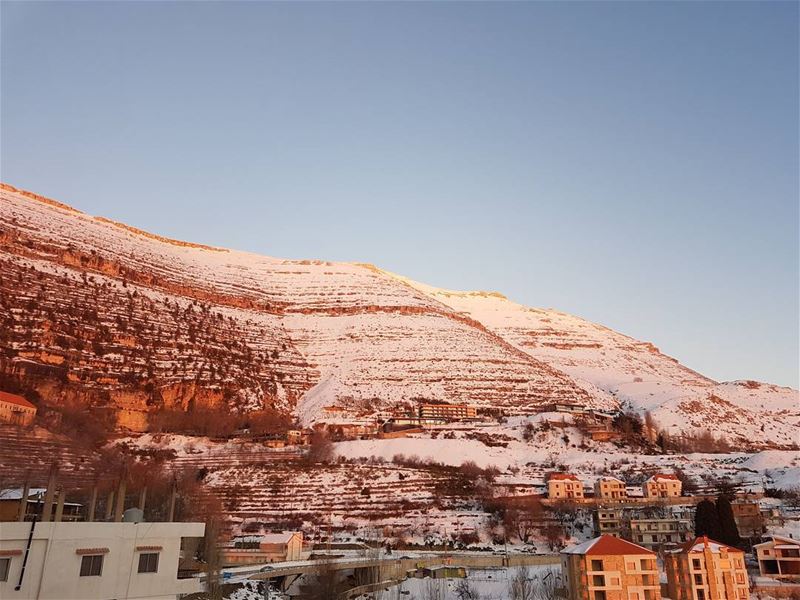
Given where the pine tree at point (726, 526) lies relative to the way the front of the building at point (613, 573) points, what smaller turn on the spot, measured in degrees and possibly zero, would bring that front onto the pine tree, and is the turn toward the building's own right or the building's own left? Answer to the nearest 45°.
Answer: approximately 135° to the building's own left

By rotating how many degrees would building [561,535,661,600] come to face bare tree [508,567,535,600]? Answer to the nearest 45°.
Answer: approximately 90° to its right

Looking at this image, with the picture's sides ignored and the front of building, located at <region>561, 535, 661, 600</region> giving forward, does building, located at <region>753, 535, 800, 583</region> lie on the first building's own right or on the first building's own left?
on the first building's own left

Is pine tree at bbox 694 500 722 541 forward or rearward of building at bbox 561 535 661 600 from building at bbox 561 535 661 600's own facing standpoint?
rearward

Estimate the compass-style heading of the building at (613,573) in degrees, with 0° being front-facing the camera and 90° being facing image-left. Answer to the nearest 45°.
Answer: approximately 0°

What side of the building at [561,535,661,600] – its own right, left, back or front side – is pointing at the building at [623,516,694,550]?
back

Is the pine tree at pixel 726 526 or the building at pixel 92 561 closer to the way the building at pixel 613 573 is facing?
the building

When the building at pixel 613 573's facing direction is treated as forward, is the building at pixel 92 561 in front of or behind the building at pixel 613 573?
in front

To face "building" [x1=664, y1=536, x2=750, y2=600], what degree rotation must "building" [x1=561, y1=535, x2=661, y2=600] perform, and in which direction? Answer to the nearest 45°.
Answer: approximately 135° to its left

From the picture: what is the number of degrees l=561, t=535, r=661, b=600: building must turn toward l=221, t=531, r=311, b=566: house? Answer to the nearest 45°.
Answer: approximately 90° to its right

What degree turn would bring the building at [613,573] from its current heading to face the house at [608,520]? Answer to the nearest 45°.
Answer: approximately 180°
